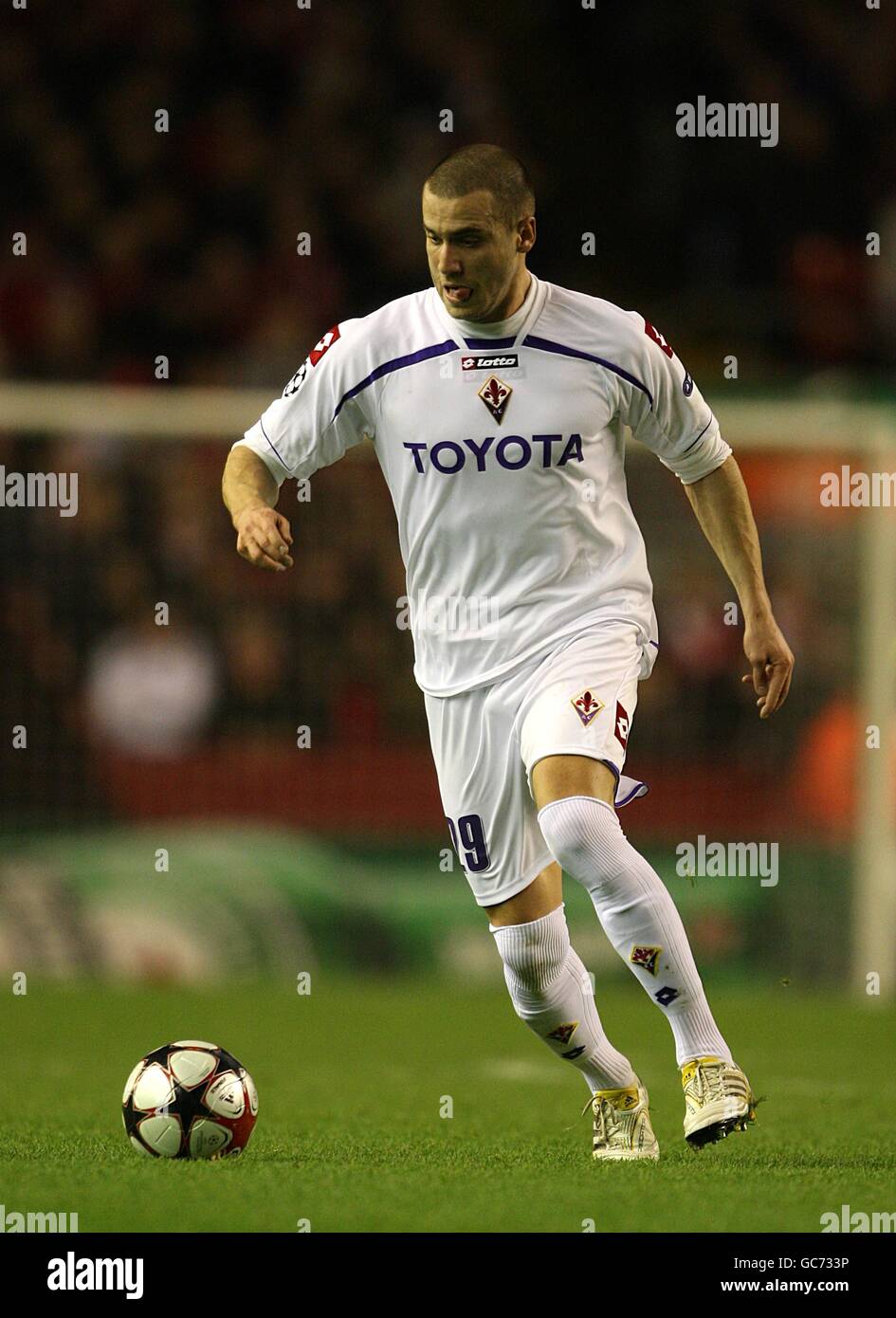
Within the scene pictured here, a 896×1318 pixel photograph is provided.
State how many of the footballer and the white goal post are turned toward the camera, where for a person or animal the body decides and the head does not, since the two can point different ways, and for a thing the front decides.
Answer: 2

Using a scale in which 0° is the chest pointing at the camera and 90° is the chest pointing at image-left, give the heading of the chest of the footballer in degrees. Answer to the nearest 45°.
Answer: approximately 0°

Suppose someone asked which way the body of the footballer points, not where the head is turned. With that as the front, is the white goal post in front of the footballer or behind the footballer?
behind

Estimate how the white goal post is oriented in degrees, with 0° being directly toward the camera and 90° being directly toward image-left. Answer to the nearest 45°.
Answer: approximately 0°
